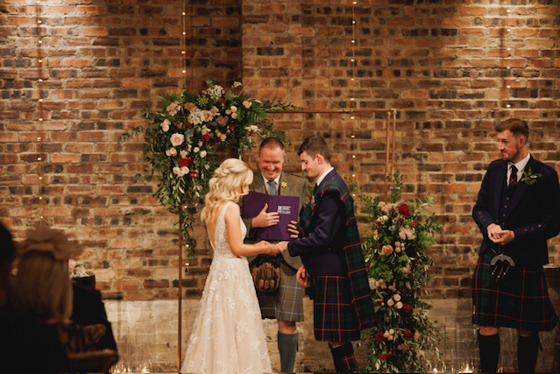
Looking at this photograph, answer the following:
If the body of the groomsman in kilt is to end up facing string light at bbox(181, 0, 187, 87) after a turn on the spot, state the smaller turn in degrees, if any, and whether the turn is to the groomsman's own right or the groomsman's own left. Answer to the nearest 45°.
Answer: approximately 45° to the groomsman's own right

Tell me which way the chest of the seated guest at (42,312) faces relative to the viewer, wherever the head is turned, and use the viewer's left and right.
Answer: facing away from the viewer and to the right of the viewer

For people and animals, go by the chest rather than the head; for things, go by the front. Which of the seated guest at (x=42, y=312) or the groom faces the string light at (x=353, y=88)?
the seated guest

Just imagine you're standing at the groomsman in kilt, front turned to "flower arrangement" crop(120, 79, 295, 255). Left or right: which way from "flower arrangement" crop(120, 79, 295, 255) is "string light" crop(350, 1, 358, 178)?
right

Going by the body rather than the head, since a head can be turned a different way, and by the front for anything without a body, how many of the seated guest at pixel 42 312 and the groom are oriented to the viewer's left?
1

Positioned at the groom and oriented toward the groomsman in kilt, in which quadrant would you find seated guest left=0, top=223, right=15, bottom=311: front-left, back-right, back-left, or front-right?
back-right

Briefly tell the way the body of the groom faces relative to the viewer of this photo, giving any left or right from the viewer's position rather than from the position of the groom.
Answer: facing to the left of the viewer

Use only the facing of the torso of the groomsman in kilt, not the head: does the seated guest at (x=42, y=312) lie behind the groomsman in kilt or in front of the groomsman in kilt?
in front

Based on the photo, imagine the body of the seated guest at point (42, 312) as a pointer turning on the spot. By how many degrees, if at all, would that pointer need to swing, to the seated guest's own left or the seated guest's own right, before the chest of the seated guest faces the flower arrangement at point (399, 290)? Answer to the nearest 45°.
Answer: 0° — they already face it

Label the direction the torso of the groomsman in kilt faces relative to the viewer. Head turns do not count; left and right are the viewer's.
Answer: facing the viewer and to the left of the viewer

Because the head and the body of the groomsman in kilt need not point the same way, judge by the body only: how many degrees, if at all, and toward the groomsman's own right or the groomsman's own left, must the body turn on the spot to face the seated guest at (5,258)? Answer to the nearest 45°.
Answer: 0° — they already face them

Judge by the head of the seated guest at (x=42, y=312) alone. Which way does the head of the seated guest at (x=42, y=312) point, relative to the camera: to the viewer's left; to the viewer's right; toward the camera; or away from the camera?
away from the camera
